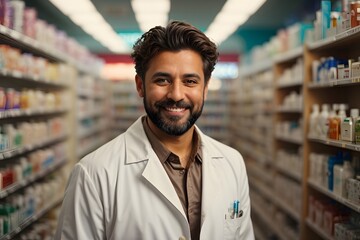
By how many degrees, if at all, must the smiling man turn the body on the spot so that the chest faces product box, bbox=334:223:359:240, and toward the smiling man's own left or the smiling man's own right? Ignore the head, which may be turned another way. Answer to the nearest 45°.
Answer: approximately 90° to the smiling man's own left

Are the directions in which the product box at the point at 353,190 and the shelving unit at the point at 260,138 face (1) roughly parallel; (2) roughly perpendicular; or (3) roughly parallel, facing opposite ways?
roughly parallel

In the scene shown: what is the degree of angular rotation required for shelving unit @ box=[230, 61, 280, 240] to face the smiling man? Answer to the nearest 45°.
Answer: approximately 45° to its left

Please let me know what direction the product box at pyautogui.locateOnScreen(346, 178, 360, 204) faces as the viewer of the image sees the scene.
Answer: facing the viewer and to the left of the viewer

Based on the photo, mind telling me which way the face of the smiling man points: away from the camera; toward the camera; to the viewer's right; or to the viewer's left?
toward the camera

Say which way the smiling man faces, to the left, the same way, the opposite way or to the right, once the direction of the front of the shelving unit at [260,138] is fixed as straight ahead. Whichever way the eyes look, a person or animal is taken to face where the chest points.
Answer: to the left

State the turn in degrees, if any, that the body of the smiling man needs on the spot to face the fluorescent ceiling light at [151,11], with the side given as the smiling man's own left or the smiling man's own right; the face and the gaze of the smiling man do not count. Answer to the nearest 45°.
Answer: approximately 135° to the smiling man's own left

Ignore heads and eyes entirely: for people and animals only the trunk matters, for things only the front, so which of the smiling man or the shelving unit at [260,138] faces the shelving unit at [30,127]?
the shelving unit at [260,138]

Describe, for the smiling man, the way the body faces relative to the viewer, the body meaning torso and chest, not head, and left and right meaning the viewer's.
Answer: facing the viewer and to the right of the viewer

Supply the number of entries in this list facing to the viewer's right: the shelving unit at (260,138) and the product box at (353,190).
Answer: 0

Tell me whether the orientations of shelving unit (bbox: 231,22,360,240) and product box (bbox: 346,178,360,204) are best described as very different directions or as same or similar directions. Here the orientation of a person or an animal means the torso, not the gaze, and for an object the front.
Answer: same or similar directions
